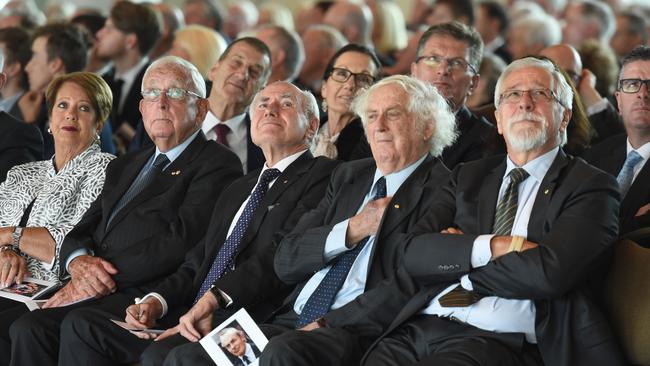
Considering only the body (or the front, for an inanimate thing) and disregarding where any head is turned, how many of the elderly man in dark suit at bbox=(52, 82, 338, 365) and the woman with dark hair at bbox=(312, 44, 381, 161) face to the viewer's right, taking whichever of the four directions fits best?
0

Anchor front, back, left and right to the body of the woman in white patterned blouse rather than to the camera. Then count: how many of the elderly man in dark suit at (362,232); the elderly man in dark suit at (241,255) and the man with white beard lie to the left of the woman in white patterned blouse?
3

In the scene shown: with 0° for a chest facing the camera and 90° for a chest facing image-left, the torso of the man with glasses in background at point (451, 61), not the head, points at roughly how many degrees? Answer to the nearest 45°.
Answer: approximately 45°

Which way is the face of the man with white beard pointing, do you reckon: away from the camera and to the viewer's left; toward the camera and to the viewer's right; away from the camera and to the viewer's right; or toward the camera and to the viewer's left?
toward the camera and to the viewer's left

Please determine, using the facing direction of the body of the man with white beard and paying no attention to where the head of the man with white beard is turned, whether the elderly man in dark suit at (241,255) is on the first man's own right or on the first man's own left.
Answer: on the first man's own right

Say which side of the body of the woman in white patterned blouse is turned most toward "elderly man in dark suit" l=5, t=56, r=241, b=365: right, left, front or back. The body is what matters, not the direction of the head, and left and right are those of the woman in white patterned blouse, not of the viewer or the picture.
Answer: left

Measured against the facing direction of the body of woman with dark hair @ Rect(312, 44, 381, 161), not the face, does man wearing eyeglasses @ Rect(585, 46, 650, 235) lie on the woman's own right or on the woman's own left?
on the woman's own left

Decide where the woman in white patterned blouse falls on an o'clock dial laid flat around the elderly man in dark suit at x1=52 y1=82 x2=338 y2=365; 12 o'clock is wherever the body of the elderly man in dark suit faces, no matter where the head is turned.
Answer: The woman in white patterned blouse is roughly at 3 o'clock from the elderly man in dark suit.

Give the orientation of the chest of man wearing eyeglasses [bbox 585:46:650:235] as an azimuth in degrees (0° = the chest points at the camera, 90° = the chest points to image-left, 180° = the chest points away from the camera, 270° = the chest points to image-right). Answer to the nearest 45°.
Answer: approximately 45°
